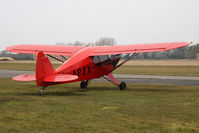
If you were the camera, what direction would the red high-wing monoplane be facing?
facing away from the viewer and to the right of the viewer
